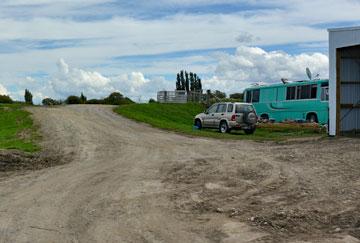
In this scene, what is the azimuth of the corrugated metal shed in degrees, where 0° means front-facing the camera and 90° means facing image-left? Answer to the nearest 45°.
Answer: approximately 0°

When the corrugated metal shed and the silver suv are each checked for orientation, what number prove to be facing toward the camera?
1

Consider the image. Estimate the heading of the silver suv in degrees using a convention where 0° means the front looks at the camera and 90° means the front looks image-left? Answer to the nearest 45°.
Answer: approximately 135°

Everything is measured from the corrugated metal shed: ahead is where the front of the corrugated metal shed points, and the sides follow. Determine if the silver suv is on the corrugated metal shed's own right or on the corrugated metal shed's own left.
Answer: on the corrugated metal shed's own right
